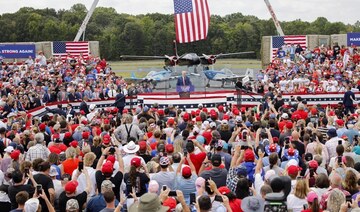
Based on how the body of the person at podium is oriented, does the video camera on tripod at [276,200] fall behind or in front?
in front

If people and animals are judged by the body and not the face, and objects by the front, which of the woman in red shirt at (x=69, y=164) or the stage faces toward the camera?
the stage

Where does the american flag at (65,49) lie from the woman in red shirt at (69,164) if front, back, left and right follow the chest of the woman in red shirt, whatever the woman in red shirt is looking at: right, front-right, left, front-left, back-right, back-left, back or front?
front

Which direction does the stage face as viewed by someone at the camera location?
facing the viewer

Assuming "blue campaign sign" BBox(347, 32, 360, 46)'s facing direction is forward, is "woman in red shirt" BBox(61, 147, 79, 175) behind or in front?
in front

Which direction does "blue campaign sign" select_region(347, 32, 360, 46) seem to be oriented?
toward the camera

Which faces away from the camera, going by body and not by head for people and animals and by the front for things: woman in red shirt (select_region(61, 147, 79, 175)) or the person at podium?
the woman in red shirt

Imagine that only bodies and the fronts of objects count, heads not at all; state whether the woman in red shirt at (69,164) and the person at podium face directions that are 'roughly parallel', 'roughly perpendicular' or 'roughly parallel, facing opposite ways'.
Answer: roughly parallel, facing opposite ways

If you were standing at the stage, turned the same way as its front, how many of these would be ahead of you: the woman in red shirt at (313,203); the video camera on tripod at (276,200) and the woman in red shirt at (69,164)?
3

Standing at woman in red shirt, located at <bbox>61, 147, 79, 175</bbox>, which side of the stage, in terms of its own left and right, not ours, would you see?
front

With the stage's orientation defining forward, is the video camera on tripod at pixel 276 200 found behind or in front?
in front

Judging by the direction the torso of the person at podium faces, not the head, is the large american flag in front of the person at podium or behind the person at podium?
behind

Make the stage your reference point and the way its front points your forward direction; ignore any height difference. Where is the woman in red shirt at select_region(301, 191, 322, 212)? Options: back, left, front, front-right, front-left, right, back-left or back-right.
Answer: front

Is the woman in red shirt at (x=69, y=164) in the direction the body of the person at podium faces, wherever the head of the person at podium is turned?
yes

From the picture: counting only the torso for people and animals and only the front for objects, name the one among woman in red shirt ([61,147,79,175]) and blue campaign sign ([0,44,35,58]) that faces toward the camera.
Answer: the blue campaign sign

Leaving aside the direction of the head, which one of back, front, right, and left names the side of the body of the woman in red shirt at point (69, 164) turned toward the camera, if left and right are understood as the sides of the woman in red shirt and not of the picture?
back

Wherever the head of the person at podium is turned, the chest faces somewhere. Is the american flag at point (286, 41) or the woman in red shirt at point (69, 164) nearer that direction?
the woman in red shirt
